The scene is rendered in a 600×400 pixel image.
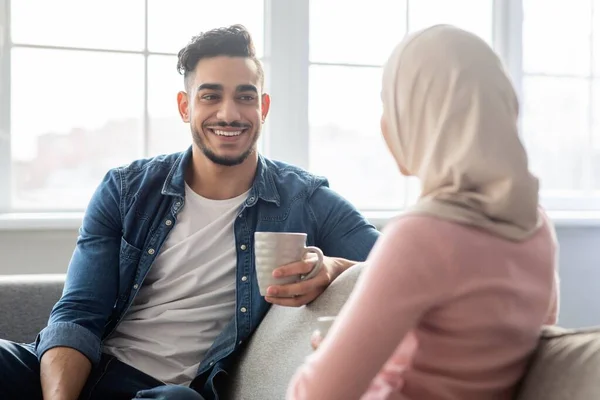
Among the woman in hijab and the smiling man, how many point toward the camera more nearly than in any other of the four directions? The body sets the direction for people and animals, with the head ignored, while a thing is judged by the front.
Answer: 1

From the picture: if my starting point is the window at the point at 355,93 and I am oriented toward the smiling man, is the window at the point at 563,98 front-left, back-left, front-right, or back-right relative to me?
back-left

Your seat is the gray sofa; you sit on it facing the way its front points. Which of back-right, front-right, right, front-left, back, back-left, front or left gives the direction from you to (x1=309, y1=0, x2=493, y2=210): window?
back

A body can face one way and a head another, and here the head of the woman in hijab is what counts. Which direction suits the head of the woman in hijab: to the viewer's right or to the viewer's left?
to the viewer's left

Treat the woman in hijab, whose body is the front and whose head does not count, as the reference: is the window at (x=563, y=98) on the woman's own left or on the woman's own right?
on the woman's own right

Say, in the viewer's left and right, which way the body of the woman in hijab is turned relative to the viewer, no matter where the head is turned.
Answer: facing away from the viewer and to the left of the viewer

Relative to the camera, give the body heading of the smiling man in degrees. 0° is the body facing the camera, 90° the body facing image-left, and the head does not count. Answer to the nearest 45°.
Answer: approximately 0°

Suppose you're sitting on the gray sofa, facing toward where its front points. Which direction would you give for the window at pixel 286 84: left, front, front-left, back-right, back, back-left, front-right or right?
back
